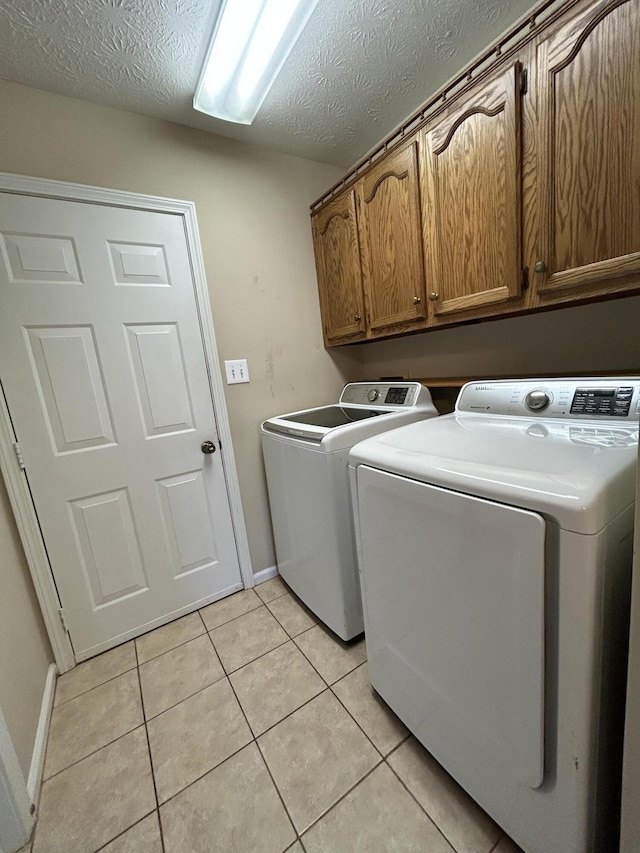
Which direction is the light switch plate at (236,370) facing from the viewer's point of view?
toward the camera

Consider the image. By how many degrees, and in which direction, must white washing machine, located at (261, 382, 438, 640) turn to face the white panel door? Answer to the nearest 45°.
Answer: approximately 45° to its right

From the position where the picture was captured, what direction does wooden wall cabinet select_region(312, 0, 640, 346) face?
facing the viewer and to the left of the viewer

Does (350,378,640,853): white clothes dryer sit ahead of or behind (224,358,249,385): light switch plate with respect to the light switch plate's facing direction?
ahead

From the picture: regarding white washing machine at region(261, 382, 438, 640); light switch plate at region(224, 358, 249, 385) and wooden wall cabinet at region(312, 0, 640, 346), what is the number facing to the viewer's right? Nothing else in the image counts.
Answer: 0

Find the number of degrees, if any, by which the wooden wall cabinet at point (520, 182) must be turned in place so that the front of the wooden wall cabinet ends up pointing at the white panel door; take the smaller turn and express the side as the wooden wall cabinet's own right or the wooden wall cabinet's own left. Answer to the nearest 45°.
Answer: approximately 45° to the wooden wall cabinet's own right

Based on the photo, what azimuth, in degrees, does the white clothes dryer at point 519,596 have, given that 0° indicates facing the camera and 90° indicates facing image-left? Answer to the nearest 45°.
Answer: approximately 45°

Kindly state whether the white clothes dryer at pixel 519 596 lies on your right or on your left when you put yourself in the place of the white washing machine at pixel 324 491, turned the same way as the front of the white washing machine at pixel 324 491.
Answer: on your left

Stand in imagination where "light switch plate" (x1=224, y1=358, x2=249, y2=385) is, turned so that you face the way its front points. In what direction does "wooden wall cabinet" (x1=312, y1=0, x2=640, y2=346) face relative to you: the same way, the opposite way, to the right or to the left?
to the right

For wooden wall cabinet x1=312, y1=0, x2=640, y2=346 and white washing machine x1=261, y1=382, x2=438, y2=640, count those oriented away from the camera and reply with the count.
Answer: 0
